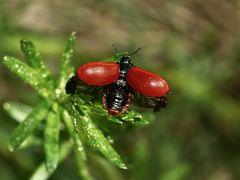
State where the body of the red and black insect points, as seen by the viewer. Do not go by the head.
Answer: away from the camera
